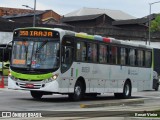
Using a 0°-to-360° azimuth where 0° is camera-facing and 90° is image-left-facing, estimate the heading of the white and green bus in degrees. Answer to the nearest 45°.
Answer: approximately 45°
